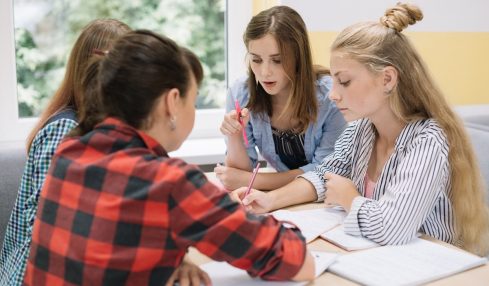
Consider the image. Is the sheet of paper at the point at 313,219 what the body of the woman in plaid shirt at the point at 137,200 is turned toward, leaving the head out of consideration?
yes

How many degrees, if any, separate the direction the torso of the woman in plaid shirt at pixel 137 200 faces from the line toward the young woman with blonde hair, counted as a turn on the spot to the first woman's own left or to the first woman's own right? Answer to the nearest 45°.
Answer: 0° — they already face them

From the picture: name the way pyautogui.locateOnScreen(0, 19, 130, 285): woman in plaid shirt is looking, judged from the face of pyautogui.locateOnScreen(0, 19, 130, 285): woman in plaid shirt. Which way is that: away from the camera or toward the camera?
away from the camera

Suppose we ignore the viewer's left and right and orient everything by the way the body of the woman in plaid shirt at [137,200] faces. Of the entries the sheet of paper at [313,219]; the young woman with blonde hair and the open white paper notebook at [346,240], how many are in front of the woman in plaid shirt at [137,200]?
3

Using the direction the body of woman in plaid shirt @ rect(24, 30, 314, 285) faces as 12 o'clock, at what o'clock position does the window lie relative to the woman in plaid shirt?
The window is roughly at 10 o'clock from the woman in plaid shirt.

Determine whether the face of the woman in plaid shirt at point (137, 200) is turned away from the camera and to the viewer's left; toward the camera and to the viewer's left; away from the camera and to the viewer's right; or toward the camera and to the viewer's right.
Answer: away from the camera and to the viewer's right

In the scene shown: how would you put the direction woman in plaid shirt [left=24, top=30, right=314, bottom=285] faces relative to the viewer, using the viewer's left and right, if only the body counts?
facing away from the viewer and to the right of the viewer
